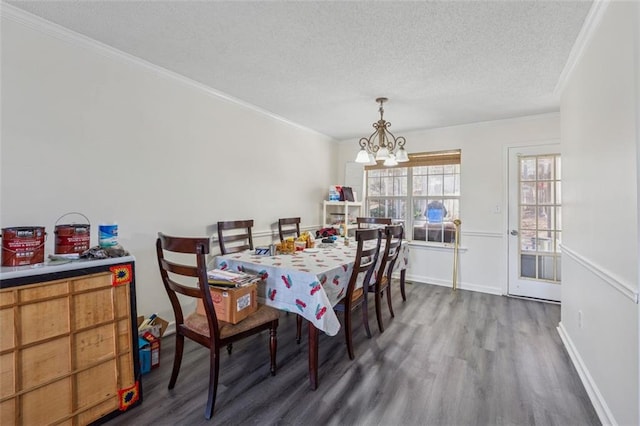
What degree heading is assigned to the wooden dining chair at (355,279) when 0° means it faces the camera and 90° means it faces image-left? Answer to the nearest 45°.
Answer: approximately 135°

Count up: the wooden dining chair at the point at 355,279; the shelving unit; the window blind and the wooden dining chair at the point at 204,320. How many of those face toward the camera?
2

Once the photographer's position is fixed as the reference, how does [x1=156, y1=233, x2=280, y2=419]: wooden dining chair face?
facing away from the viewer and to the right of the viewer

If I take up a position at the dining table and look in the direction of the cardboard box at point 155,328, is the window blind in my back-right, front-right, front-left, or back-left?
back-right

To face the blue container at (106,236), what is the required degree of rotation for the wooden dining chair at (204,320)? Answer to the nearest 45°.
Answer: approximately 90° to its left

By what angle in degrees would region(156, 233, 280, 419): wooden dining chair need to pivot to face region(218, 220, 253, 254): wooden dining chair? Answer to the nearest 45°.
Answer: approximately 45° to its left

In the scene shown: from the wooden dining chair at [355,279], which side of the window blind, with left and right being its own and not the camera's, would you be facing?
front

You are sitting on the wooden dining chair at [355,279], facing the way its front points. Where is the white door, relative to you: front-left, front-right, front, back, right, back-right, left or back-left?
right

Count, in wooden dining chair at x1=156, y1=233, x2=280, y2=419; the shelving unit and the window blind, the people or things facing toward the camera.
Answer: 2

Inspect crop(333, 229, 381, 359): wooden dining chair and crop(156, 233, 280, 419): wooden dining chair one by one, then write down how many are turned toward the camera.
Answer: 0

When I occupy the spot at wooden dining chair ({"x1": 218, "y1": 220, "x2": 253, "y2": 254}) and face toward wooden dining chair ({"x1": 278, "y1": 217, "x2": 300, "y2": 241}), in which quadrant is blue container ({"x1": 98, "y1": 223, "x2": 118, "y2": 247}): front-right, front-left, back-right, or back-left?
back-right

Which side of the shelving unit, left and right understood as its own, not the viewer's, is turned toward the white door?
left

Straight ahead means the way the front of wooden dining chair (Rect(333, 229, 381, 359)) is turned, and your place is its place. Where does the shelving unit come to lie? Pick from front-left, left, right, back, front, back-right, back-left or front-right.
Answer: front-right
